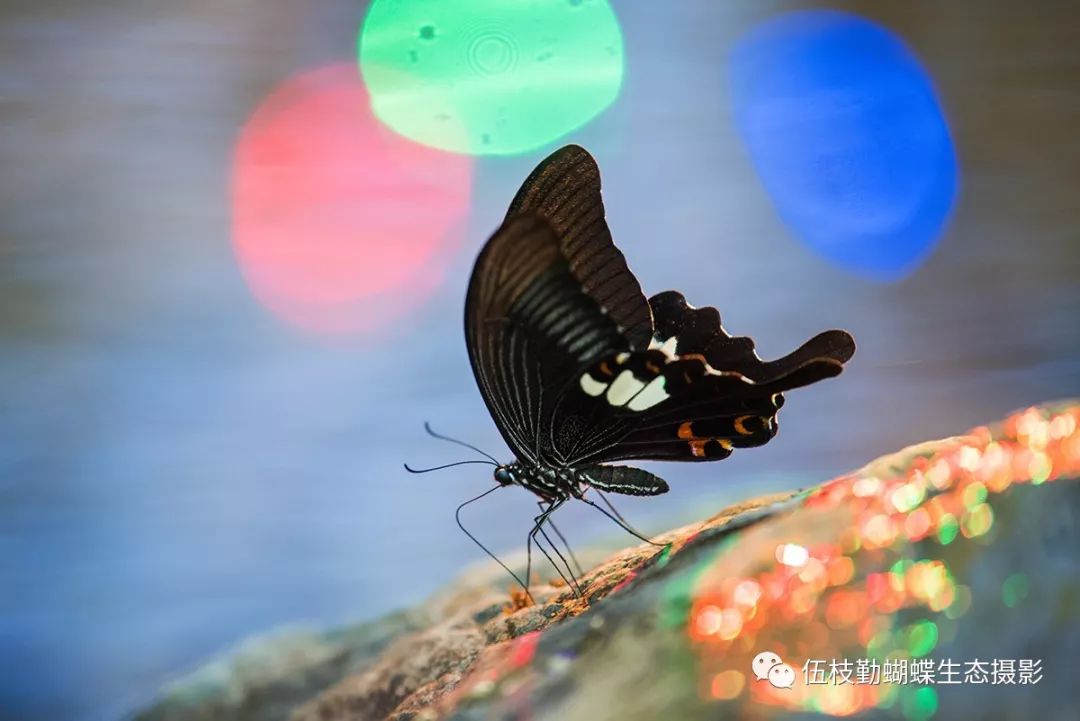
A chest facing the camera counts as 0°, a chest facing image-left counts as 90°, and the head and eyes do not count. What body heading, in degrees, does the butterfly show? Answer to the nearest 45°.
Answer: approximately 90°
